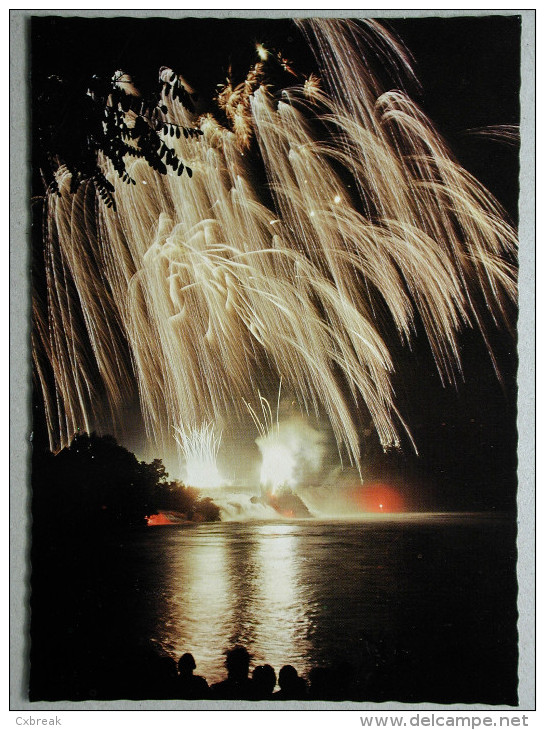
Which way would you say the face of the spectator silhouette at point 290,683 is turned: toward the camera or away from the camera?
away from the camera

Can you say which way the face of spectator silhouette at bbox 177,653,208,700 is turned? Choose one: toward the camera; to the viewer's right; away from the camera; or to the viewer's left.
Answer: away from the camera

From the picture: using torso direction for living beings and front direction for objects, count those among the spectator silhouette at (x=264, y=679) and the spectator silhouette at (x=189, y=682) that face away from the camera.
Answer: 2

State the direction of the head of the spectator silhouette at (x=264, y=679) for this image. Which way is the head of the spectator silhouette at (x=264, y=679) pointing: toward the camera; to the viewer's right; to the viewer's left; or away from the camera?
away from the camera

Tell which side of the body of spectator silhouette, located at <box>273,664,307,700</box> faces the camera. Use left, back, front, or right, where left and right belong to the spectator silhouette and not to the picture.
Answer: back

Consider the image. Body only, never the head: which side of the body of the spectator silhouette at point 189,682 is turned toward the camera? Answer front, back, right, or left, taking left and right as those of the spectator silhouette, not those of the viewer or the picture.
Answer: back

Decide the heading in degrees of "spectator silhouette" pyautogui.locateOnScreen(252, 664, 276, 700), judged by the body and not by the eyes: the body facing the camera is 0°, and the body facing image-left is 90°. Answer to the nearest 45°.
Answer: approximately 180°
